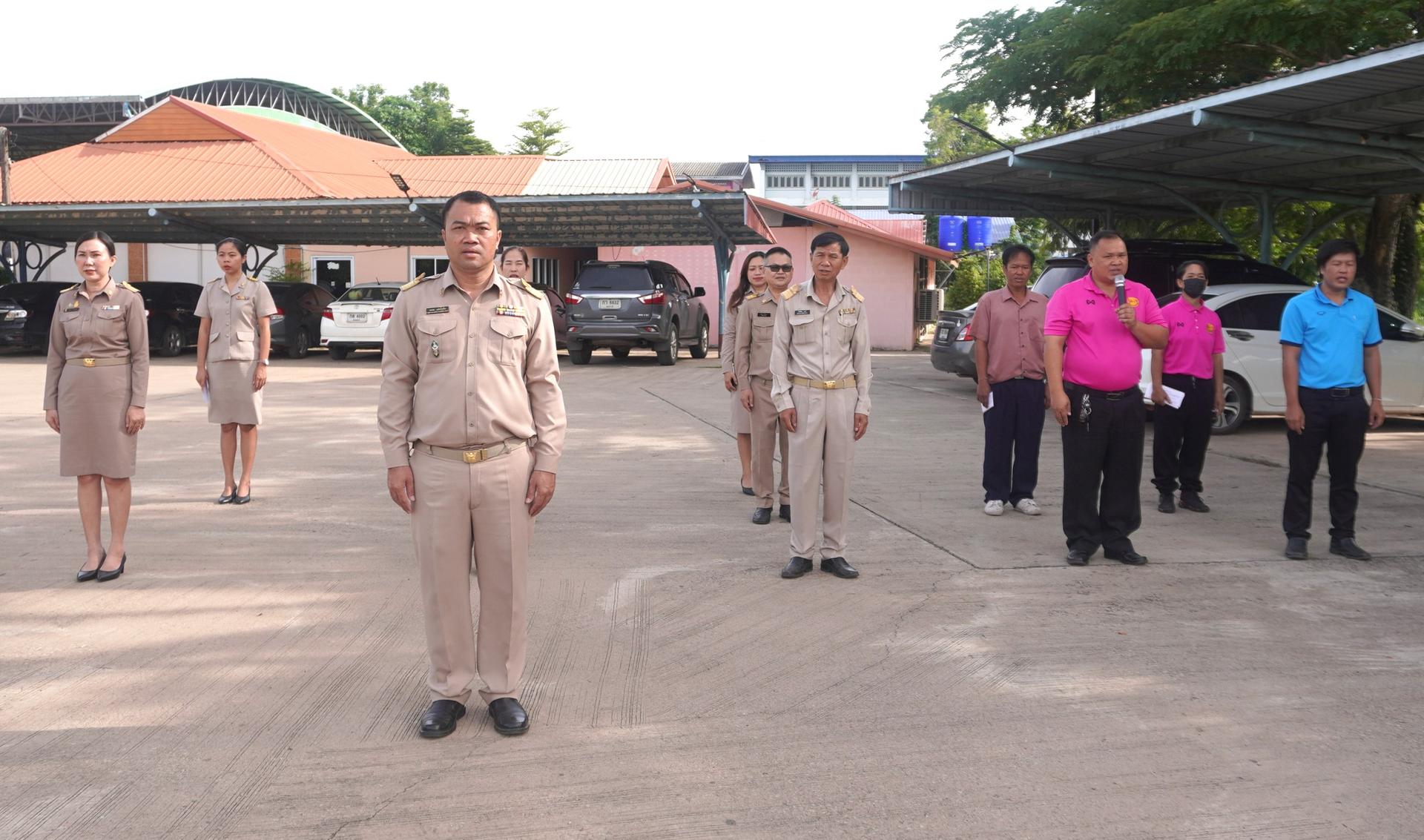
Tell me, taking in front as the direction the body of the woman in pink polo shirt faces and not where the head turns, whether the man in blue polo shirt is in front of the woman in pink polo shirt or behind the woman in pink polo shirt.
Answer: in front

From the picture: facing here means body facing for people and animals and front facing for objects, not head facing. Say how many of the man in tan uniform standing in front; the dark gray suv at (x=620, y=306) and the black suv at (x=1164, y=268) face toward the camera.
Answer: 1

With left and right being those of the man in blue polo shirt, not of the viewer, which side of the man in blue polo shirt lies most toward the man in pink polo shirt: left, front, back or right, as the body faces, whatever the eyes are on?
right

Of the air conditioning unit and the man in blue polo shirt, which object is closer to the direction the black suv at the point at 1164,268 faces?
the air conditioning unit

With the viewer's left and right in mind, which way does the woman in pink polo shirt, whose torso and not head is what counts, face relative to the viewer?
facing the viewer and to the right of the viewer

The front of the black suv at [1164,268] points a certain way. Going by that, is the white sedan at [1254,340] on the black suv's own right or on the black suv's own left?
on the black suv's own right

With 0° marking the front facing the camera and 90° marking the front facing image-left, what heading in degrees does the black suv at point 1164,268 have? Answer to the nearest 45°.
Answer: approximately 225°

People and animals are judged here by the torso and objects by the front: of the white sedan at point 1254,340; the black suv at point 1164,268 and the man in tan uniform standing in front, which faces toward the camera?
the man in tan uniform standing in front

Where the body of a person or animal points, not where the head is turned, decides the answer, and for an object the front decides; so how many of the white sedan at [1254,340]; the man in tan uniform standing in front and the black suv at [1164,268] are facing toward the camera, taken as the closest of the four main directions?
1

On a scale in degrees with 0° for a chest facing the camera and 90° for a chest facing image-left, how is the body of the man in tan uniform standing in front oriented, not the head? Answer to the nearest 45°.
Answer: approximately 0°

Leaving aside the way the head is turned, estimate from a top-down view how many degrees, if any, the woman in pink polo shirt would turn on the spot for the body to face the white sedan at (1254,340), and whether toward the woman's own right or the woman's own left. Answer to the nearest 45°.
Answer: approximately 135° to the woman's own left

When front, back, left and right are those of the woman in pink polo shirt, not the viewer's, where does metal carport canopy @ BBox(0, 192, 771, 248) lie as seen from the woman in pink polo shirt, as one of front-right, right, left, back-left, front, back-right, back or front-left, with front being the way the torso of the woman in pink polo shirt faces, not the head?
back

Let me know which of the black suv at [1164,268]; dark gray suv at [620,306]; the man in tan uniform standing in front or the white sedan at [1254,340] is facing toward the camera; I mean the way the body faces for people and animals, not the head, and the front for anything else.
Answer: the man in tan uniform standing in front
